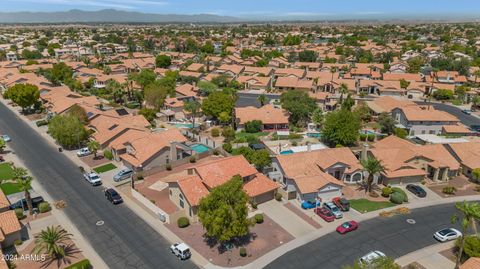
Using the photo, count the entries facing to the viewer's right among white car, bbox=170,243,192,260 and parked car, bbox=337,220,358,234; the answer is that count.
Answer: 0

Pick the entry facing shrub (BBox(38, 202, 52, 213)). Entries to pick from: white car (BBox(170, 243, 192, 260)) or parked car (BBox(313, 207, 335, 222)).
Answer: the white car

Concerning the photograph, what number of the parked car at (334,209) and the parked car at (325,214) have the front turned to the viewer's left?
0

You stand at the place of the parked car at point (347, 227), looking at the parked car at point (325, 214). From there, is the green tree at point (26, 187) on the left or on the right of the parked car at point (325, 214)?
left
